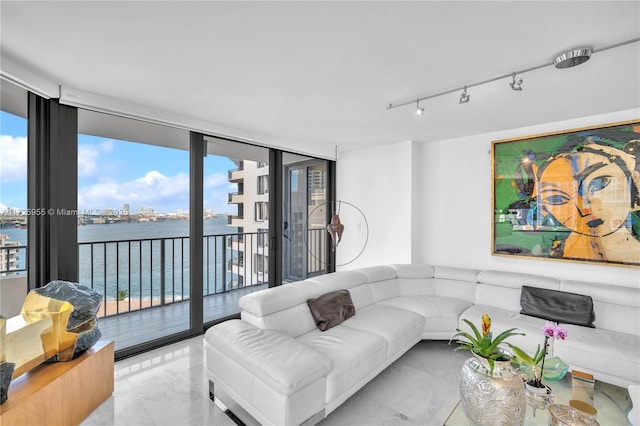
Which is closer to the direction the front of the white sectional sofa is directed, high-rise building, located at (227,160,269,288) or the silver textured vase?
the silver textured vase

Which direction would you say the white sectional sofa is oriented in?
toward the camera

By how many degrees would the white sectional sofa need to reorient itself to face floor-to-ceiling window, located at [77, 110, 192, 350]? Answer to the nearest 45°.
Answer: approximately 90° to its right

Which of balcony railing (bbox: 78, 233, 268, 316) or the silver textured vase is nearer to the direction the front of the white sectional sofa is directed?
the silver textured vase

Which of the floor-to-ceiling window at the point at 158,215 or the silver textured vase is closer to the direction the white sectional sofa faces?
the silver textured vase

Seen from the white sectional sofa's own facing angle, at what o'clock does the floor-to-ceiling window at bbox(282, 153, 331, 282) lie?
The floor-to-ceiling window is roughly at 5 o'clock from the white sectional sofa.

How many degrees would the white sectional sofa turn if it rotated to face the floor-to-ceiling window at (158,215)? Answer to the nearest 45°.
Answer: approximately 90° to its right

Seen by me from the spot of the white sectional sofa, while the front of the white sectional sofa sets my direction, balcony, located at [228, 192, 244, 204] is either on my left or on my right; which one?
on my right
